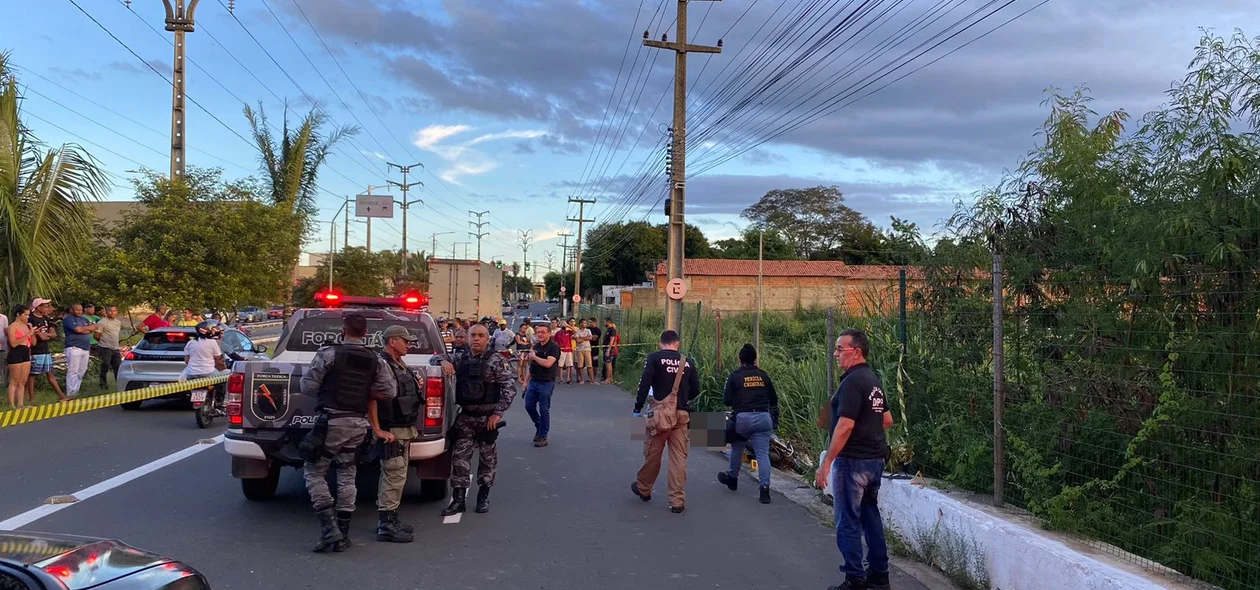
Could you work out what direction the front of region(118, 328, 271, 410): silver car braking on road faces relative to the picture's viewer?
facing away from the viewer and to the right of the viewer

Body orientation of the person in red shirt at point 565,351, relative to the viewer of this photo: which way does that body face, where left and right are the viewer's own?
facing the viewer

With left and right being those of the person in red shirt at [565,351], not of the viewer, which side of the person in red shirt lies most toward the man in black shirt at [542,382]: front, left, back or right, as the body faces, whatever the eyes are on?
front

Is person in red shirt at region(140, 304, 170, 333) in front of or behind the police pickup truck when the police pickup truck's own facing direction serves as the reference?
in front

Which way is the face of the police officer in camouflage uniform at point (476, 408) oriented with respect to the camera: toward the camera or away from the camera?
toward the camera

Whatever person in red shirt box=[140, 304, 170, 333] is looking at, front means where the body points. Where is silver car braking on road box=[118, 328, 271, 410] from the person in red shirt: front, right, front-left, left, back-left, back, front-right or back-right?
front-right

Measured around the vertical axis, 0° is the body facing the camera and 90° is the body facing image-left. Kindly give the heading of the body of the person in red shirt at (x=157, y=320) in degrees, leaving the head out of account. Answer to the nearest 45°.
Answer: approximately 315°

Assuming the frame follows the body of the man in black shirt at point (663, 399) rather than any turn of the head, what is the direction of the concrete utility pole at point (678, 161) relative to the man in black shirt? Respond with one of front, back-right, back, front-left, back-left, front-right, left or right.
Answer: front

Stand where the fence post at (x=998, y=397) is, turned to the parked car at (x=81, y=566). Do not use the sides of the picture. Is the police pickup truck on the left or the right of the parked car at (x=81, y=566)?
right

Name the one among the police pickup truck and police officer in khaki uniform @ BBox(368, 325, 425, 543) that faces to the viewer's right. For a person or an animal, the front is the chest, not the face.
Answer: the police officer in khaki uniform

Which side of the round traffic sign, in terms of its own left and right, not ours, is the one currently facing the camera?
front

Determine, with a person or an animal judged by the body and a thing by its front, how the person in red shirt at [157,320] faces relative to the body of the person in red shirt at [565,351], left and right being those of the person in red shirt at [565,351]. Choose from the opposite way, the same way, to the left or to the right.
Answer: the same way

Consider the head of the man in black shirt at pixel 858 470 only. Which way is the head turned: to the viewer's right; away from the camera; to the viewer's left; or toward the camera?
to the viewer's left

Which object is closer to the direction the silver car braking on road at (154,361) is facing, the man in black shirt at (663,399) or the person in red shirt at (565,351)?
the person in red shirt

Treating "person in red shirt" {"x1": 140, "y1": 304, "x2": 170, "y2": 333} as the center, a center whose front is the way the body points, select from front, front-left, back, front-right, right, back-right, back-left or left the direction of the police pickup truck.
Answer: front-right
